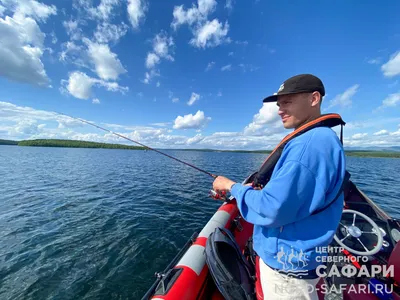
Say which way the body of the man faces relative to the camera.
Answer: to the viewer's left

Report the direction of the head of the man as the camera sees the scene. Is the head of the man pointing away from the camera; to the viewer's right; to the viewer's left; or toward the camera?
to the viewer's left

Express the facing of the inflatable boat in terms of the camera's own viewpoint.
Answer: facing away from the viewer
